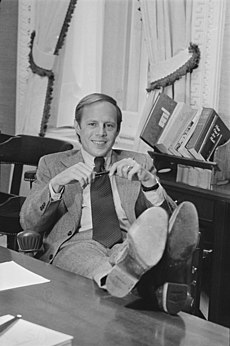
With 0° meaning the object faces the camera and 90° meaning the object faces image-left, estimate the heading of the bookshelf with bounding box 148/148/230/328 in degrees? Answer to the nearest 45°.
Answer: approximately 45°

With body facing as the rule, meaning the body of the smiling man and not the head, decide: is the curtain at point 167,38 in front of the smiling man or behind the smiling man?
behind

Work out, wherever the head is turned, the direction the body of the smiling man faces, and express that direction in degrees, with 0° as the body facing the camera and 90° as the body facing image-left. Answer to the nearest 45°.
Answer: approximately 0°

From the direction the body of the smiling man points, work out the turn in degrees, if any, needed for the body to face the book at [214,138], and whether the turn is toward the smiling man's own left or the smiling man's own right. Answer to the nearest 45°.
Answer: approximately 135° to the smiling man's own left
